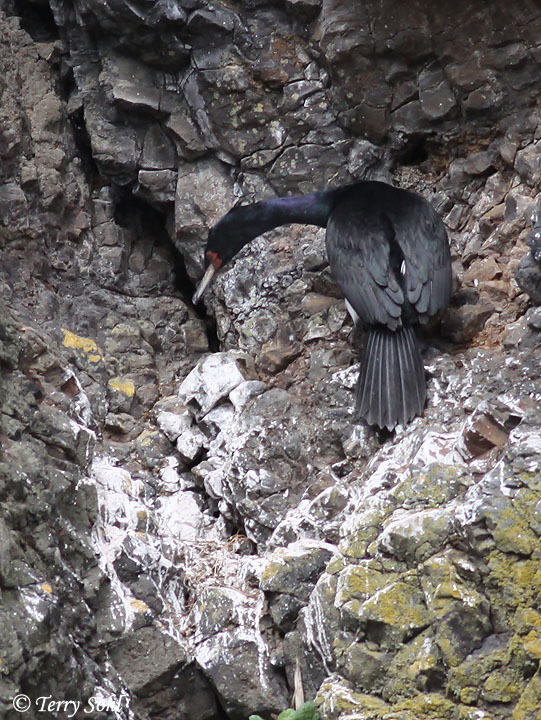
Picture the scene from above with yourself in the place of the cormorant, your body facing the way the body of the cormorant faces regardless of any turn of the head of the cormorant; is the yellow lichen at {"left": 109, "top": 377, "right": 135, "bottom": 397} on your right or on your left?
on your left

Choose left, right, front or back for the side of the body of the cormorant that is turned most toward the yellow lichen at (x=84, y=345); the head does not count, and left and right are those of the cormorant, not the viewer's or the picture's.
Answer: left

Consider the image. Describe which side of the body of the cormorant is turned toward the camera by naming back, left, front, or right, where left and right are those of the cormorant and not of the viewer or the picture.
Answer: back
